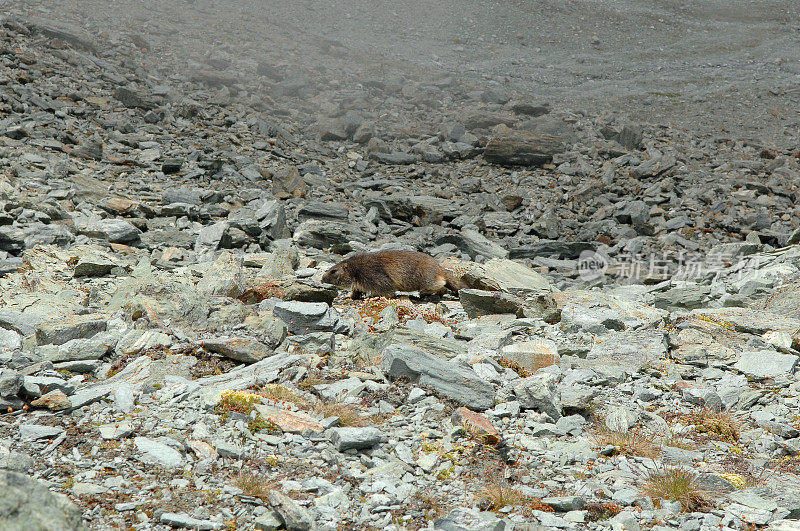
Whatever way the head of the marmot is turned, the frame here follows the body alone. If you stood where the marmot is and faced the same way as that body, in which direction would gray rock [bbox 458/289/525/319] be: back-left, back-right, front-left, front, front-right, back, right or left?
back-left

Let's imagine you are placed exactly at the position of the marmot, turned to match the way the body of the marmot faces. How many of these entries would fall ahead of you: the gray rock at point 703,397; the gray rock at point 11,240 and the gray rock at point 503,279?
1

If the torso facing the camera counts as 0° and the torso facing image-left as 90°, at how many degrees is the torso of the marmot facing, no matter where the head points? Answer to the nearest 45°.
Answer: approximately 90°

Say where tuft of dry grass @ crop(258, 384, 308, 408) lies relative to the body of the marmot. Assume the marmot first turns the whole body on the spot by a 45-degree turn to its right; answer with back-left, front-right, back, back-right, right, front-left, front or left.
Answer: back-left

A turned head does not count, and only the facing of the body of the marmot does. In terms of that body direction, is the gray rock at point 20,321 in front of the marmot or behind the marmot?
in front

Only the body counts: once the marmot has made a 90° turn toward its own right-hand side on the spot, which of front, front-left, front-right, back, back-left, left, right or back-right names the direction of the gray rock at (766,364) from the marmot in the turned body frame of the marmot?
back-right

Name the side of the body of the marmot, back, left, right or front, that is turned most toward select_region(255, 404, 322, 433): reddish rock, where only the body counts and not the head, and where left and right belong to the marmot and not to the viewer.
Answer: left

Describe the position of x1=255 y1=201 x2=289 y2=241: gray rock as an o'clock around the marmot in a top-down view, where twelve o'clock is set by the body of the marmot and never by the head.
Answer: The gray rock is roughly at 2 o'clock from the marmot.

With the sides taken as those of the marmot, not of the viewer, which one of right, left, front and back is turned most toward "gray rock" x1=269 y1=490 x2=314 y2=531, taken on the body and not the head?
left

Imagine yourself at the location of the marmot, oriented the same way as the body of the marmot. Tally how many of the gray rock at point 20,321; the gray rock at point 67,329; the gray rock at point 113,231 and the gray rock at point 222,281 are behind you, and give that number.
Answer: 0

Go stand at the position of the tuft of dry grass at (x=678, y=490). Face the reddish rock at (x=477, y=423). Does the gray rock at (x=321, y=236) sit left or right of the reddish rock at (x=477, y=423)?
right

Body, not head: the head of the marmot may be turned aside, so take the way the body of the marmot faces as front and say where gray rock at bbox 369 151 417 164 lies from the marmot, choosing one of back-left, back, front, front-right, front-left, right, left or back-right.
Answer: right

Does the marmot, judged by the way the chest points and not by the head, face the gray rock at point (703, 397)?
no

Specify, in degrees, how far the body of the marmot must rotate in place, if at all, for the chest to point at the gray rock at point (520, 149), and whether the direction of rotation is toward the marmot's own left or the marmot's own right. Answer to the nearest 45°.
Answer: approximately 90° to the marmot's own right

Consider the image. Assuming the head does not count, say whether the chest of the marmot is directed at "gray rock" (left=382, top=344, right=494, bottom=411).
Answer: no

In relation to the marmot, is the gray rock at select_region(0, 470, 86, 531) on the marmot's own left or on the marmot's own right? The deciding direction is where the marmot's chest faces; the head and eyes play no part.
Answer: on the marmot's own left

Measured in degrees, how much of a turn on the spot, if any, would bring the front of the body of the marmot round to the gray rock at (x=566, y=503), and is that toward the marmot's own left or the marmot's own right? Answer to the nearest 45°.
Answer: approximately 90° to the marmot's own left

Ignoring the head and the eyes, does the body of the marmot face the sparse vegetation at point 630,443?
no

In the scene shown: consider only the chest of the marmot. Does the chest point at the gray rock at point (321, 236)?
no
